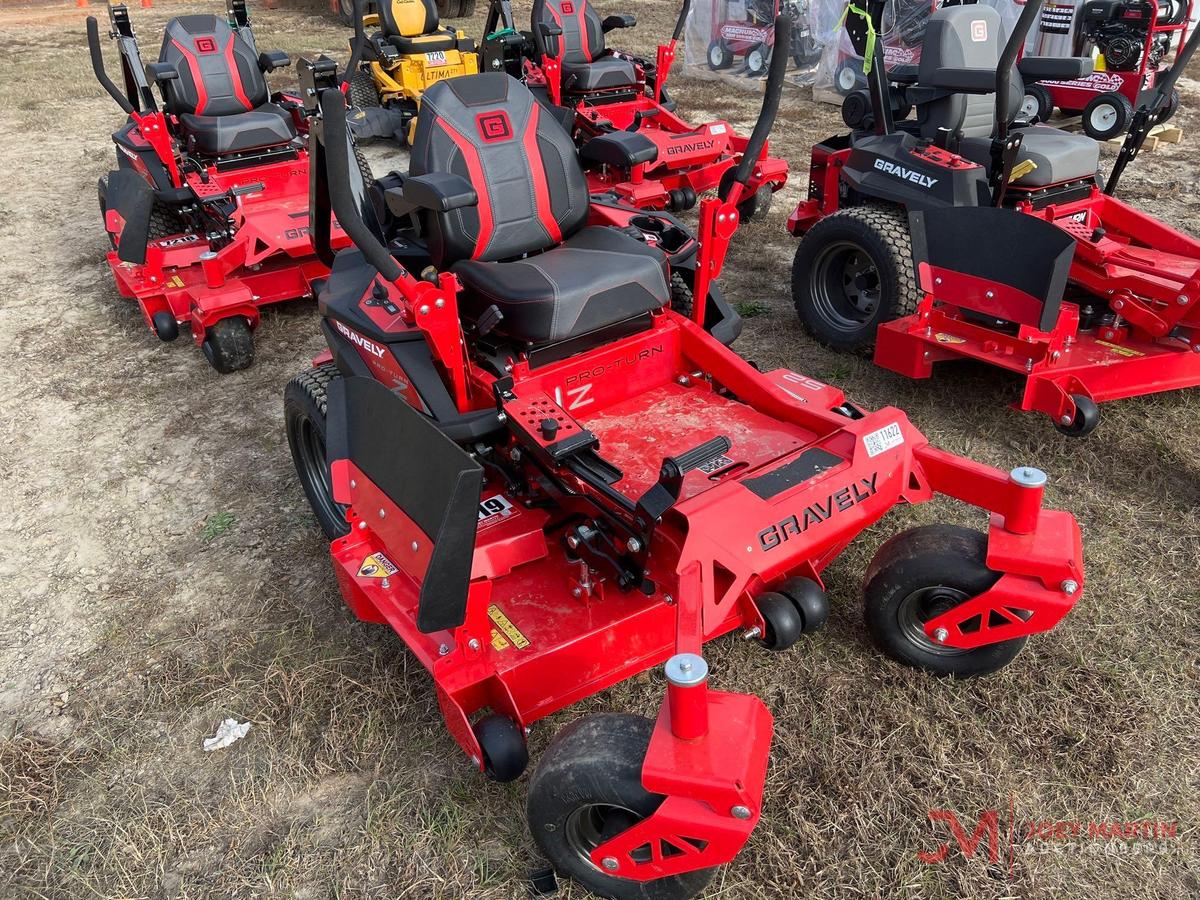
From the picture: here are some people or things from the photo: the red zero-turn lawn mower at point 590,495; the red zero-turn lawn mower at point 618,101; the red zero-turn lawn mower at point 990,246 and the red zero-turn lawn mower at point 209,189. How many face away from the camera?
0

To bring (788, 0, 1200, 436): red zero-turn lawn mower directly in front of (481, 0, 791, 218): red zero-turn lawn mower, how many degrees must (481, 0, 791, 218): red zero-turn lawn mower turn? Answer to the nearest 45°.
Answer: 0° — it already faces it

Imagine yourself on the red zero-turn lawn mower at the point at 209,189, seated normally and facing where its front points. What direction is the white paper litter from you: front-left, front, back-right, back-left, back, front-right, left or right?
front-right

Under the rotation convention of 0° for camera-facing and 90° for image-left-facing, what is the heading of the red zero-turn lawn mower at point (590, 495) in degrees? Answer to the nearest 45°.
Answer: approximately 315°

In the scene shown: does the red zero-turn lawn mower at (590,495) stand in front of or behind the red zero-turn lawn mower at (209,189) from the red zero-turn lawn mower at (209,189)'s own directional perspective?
in front

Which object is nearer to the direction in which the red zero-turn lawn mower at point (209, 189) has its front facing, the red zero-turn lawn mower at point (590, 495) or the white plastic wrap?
the red zero-turn lawn mower

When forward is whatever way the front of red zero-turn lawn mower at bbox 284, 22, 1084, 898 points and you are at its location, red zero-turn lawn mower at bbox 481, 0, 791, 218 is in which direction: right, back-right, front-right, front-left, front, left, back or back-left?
back-left

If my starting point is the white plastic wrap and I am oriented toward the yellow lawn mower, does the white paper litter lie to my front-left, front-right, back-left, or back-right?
front-left

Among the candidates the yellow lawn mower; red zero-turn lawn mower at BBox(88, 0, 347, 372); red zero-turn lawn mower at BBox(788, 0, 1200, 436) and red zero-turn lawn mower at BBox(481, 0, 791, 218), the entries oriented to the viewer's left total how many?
0

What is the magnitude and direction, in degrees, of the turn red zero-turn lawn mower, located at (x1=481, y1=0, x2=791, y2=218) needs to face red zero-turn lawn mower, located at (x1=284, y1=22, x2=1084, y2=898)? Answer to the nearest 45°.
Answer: approximately 45° to its right

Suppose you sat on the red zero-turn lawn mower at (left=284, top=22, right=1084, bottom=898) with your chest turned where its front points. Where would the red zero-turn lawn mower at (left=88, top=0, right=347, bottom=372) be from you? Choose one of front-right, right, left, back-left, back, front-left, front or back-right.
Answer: back

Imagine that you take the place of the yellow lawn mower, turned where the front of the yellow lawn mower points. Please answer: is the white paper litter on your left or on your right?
on your right

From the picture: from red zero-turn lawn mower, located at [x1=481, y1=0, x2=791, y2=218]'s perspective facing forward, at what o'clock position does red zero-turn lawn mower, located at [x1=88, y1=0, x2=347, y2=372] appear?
red zero-turn lawn mower, located at [x1=88, y1=0, x2=347, y2=372] is roughly at 3 o'clock from red zero-turn lawn mower, located at [x1=481, y1=0, x2=791, y2=218].

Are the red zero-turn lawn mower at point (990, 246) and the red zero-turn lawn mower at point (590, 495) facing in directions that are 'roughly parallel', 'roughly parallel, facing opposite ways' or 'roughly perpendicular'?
roughly parallel

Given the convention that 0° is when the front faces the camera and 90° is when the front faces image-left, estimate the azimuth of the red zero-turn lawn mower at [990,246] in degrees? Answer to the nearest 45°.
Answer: approximately 315°

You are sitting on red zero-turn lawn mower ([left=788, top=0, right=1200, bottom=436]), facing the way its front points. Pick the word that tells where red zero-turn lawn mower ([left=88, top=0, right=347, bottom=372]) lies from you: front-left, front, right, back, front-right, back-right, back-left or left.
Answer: back-right

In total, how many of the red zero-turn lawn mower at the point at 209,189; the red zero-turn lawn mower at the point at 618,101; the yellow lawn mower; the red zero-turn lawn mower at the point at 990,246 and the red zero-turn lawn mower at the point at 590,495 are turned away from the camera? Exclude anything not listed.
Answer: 0
